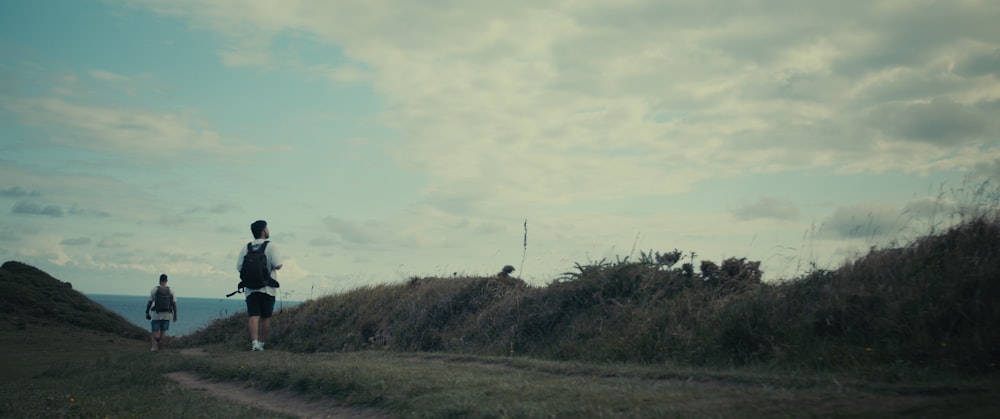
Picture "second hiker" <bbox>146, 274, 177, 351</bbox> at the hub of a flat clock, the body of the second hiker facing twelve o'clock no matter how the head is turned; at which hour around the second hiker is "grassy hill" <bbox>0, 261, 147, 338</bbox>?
The grassy hill is roughly at 11 o'clock from the second hiker.

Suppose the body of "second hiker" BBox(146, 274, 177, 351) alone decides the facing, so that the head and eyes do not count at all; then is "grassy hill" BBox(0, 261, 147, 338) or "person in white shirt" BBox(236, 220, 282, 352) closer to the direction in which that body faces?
the grassy hill

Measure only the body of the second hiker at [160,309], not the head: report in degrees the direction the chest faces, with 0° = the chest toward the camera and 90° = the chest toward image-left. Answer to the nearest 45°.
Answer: approximately 180°

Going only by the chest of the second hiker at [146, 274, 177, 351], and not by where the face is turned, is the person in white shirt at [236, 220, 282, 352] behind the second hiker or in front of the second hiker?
behind
